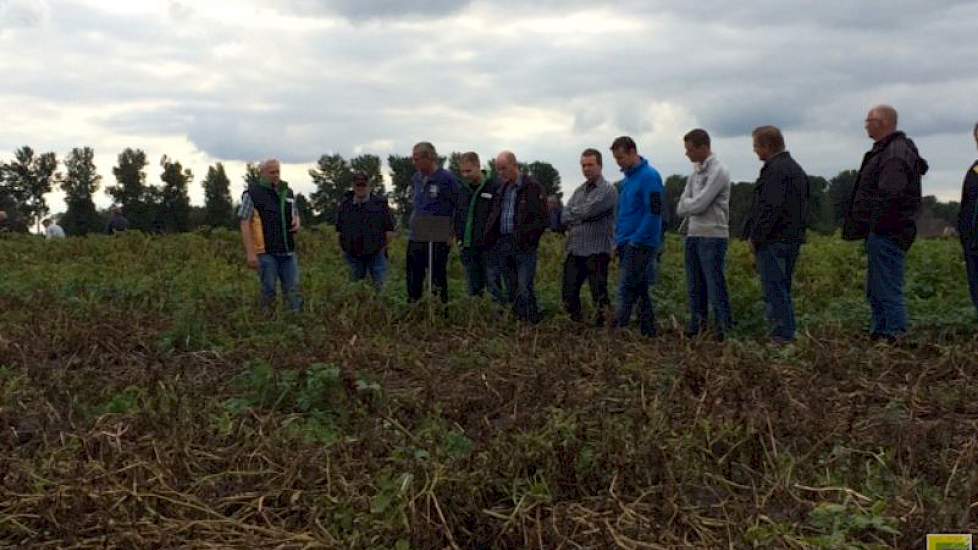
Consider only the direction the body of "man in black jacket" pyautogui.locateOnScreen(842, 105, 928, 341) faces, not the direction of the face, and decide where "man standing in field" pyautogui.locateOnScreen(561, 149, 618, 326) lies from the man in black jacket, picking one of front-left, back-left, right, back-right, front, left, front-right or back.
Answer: front

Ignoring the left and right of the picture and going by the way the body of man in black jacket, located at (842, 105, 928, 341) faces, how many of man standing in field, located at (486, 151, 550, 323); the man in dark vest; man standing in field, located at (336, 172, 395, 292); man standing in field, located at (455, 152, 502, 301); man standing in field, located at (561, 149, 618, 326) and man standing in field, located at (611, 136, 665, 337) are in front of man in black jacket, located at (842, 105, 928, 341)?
6

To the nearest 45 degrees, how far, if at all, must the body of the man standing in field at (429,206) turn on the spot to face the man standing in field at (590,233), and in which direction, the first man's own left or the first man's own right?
approximately 90° to the first man's own left

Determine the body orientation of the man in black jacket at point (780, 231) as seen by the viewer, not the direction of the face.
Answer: to the viewer's left

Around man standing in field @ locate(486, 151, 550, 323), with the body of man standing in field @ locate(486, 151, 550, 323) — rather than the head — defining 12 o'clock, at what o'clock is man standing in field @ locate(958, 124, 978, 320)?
man standing in field @ locate(958, 124, 978, 320) is roughly at 8 o'clock from man standing in field @ locate(486, 151, 550, 323).

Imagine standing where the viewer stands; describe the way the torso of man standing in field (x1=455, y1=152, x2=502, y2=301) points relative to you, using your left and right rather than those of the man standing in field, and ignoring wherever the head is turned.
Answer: facing the viewer and to the left of the viewer

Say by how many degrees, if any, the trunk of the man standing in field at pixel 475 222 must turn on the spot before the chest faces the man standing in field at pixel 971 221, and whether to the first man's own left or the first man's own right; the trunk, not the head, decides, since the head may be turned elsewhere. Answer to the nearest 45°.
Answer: approximately 90° to the first man's own left

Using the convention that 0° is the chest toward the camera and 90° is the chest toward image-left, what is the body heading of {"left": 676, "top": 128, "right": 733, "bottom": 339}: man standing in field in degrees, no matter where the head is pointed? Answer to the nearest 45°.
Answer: approximately 45°

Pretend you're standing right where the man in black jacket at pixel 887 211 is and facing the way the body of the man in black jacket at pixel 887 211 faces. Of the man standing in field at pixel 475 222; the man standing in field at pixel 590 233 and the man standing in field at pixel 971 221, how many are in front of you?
2

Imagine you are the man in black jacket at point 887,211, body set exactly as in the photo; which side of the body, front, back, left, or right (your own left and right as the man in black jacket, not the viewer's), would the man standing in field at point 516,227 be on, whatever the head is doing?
front

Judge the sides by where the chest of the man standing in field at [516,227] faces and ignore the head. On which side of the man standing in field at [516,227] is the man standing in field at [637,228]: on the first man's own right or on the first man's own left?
on the first man's own left

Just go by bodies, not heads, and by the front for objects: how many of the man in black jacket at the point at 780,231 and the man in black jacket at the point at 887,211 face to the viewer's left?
2

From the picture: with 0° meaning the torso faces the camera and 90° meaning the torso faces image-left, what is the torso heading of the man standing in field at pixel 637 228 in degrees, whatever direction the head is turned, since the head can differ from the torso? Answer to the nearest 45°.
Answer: approximately 45°

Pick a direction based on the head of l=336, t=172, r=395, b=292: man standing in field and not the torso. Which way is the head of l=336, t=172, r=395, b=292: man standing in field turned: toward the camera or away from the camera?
toward the camera

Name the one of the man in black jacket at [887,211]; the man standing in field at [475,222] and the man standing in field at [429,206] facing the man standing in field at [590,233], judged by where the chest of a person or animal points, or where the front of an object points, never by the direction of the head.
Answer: the man in black jacket

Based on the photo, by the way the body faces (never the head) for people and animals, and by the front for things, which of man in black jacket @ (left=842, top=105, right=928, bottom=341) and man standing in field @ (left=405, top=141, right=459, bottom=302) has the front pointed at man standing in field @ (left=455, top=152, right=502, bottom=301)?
the man in black jacket

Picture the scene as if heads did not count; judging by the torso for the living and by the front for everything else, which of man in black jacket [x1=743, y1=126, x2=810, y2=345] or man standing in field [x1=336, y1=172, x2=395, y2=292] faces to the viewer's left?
the man in black jacket

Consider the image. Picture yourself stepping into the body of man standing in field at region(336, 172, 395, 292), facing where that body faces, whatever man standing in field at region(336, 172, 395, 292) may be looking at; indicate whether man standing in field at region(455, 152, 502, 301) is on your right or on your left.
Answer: on your left

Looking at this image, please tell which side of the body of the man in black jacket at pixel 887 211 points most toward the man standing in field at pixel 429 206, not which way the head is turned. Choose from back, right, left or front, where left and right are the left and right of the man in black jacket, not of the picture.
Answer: front

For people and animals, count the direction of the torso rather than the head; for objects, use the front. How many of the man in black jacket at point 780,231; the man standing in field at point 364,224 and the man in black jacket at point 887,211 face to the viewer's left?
2
